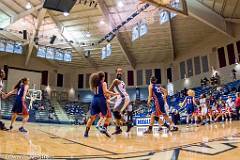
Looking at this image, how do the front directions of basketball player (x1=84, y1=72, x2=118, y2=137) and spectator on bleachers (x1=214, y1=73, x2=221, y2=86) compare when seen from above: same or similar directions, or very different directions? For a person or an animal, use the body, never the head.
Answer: very different directions

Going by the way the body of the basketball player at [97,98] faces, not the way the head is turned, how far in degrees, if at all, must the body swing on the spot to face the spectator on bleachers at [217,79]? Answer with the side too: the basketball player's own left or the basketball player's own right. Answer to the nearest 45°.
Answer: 0° — they already face them

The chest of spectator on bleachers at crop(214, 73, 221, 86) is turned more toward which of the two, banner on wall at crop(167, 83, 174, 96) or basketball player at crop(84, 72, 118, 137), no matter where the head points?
the basketball player

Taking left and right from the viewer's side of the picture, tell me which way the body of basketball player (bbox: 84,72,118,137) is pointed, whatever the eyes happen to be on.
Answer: facing away from the viewer and to the right of the viewer

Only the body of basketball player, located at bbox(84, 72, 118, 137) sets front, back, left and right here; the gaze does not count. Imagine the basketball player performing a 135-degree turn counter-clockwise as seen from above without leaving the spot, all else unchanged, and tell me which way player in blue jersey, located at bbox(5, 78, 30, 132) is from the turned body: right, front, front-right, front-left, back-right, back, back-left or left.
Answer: front-right

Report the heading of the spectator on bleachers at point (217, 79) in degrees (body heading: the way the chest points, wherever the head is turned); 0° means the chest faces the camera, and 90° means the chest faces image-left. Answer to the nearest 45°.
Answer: approximately 45°

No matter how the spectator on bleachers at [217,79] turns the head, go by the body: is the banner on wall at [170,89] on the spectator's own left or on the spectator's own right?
on the spectator's own right

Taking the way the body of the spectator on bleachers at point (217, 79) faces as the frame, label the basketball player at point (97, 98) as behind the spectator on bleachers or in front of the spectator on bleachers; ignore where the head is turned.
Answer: in front

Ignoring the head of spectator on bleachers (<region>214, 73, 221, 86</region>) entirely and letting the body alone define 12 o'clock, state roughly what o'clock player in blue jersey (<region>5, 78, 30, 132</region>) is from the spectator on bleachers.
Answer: The player in blue jersey is roughly at 11 o'clock from the spectator on bleachers.
